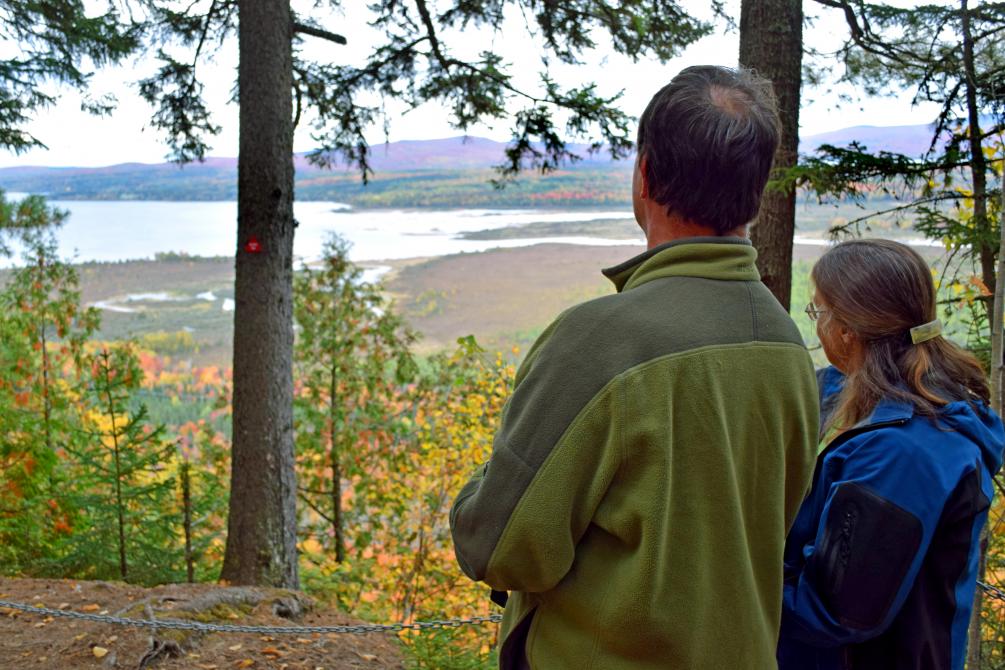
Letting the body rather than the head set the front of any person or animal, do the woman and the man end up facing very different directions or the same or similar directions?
same or similar directions

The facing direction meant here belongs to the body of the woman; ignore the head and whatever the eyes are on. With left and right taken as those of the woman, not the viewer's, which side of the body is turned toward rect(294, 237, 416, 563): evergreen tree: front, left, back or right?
front

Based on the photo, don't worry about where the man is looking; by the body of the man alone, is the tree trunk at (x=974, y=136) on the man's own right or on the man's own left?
on the man's own right

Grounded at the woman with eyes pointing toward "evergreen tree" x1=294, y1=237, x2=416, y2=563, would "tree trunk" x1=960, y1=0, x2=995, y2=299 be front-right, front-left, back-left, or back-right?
front-right

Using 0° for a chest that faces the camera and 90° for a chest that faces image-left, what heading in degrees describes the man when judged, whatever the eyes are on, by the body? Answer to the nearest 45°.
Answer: approximately 135°

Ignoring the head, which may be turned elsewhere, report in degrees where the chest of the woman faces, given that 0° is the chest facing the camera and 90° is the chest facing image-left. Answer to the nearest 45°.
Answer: approximately 135°

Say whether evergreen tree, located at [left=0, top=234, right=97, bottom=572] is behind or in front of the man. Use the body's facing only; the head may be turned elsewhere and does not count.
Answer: in front

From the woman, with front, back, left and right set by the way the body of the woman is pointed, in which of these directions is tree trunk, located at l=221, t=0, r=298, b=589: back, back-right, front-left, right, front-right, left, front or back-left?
front

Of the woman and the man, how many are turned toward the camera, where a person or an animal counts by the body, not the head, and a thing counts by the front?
0

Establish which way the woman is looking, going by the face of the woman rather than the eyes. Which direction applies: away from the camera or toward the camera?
away from the camera

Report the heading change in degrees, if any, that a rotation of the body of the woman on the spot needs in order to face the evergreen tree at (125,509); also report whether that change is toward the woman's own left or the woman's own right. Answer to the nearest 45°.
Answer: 0° — they already face it

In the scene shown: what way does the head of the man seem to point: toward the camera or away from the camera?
away from the camera

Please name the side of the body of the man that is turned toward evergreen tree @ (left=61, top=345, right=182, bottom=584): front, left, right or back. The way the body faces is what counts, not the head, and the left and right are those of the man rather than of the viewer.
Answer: front

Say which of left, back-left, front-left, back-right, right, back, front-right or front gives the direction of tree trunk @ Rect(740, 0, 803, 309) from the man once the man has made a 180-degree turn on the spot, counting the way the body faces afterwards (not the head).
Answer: back-left
